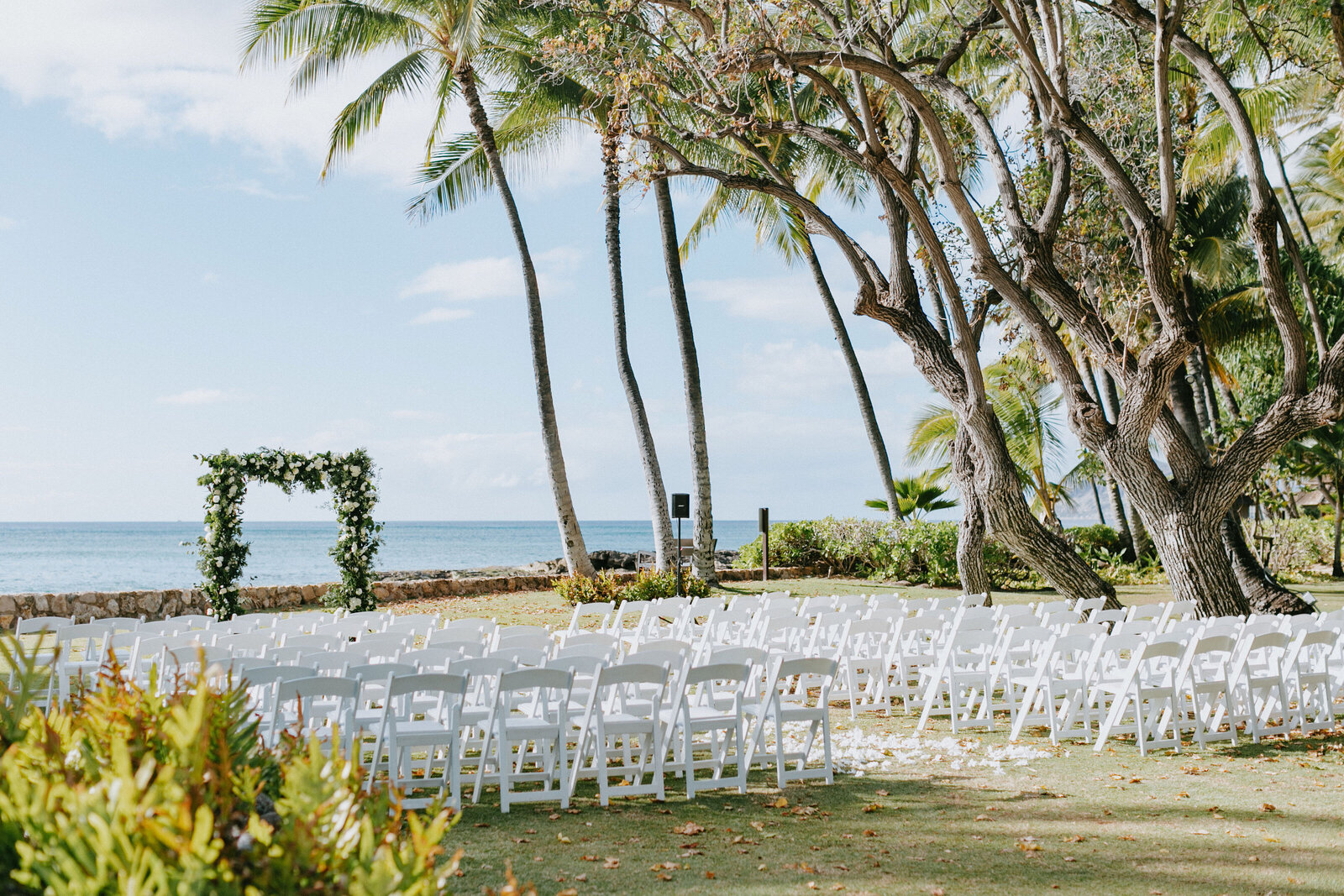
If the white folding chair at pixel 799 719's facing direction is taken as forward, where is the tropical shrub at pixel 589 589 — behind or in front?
in front

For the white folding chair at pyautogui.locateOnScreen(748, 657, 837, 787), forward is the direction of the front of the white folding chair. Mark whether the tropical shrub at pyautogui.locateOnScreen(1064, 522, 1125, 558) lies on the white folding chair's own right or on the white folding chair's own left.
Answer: on the white folding chair's own right

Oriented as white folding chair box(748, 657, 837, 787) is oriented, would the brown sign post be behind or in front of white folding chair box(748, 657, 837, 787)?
in front

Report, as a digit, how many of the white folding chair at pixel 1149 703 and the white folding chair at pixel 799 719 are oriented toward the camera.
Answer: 0

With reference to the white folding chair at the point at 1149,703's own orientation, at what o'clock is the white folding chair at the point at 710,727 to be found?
the white folding chair at the point at 710,727 is roughly at 9 o'clock from the white folding chair at the point at 1149,703.

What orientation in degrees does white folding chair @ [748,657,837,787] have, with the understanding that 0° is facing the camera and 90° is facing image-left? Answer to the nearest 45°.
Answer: approximately 135°

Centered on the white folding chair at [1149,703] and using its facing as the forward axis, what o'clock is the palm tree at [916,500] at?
The palm tree is roughly at 1 o'clock from the white folding chair.

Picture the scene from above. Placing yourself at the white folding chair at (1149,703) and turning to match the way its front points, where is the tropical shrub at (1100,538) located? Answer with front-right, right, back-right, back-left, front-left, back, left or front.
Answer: front-right

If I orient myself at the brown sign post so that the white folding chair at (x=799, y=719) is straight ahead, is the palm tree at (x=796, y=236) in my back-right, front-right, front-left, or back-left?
back-left

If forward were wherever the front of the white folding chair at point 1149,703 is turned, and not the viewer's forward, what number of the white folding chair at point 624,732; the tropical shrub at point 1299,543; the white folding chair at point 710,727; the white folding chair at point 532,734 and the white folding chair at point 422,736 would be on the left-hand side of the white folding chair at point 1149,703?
4

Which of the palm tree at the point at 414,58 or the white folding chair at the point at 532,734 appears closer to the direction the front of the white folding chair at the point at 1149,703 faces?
the palm tree

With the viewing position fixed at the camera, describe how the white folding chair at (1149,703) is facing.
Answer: facing away from the viewer and to the left of the viewer
